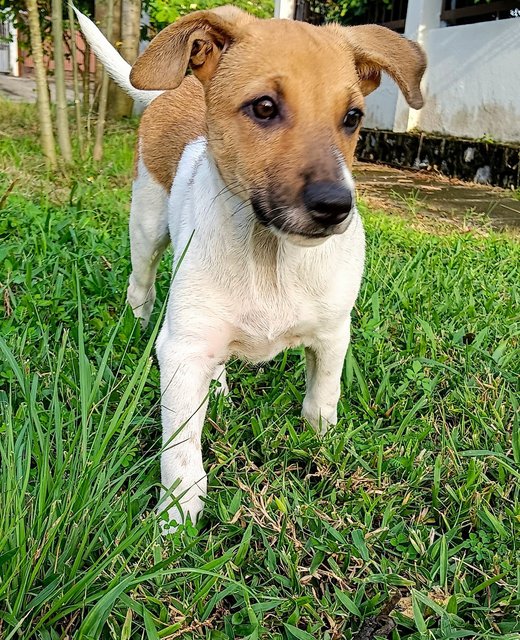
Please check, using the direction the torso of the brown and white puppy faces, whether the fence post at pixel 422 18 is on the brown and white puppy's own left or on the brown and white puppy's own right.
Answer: on the brown and white puppy's own left

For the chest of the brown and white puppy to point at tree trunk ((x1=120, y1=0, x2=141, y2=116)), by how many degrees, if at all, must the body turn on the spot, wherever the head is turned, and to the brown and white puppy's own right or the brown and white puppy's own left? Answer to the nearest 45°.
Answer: approximately 135° to the brown and white puppy's own left

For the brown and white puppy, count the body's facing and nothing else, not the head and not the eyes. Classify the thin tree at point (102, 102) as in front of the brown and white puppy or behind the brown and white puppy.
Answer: behind

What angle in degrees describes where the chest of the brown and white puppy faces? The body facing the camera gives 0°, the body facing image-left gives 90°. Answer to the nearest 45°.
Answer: approximately 315°

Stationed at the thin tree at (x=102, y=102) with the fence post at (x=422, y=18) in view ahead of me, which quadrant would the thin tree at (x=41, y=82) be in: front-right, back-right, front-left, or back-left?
back-right

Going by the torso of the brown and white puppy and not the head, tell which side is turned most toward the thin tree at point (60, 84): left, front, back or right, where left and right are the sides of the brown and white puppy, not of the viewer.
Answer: back

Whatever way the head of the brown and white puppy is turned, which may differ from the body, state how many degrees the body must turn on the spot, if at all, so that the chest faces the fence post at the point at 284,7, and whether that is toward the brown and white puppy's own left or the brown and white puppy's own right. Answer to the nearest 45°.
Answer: approximately 135° to the brown and white puppy's own left

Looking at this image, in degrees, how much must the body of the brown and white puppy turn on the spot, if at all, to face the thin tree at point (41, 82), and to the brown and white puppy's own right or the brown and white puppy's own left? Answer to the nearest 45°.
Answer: approximately 180°
